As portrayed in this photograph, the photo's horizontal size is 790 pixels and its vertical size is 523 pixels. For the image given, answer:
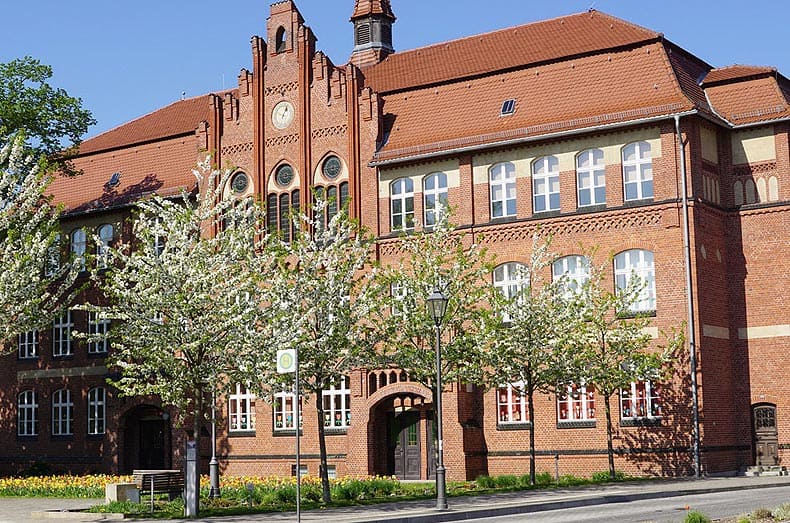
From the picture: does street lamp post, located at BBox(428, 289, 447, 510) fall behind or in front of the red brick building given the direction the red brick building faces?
in front

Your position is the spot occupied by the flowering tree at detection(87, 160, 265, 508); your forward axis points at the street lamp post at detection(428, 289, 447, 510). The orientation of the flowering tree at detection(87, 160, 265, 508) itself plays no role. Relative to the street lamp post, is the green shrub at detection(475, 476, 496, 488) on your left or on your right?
left

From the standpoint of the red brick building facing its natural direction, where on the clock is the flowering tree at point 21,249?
The flowering tree is roughly at 1 o'clock from the red brick building.

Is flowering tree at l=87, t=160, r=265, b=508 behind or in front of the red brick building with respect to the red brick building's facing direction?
in front

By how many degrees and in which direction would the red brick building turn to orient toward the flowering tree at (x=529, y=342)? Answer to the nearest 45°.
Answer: approximately 45° to its left

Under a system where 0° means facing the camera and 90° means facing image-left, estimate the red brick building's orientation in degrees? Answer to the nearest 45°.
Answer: approximately 45°
